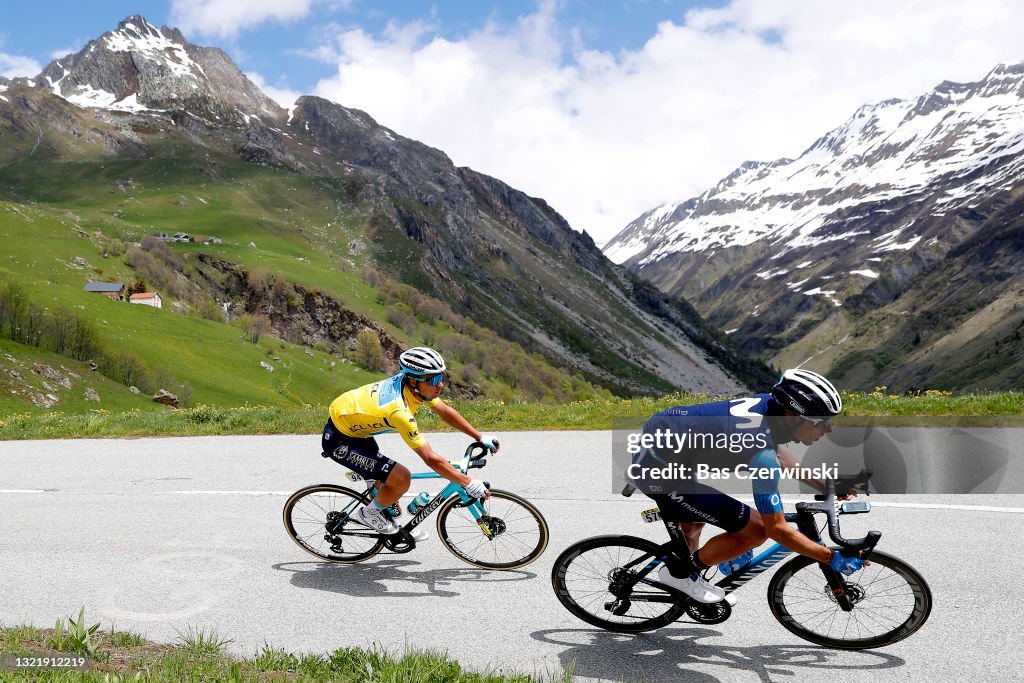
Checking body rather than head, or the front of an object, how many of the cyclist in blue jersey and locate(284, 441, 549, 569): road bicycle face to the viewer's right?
2

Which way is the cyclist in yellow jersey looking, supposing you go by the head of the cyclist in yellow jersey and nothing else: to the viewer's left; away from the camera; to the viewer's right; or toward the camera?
to the viewer's right

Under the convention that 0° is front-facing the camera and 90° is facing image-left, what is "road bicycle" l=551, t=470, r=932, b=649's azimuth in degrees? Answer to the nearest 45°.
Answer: approximately 270°

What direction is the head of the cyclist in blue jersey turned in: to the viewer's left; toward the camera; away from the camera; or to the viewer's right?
to the viewer's right

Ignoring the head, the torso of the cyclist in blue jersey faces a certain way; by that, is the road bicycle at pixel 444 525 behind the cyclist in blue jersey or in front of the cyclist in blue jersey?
behind

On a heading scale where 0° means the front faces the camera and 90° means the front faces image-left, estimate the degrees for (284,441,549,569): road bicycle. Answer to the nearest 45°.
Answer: approximately 270°

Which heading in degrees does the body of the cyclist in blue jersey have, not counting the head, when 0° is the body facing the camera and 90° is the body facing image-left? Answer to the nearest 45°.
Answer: approximately 270°

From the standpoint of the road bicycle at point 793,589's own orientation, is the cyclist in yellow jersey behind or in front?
behind
